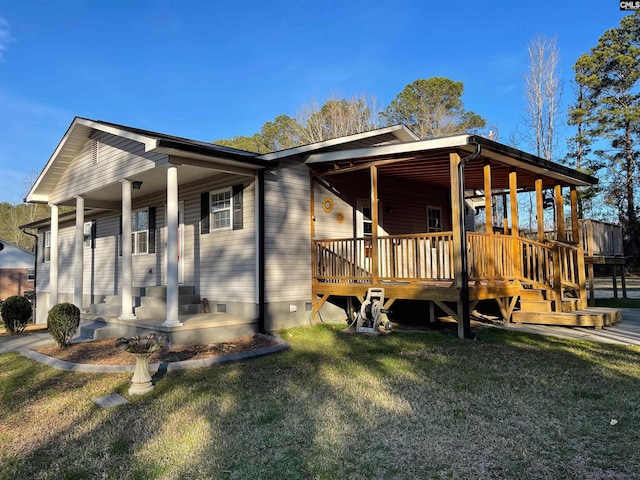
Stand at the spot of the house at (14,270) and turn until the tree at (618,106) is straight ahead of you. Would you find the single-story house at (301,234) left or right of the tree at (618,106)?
right

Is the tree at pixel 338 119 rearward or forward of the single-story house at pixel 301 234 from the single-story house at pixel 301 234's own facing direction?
rearward

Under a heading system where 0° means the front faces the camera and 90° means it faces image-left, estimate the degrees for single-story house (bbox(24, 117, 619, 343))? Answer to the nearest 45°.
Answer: approximately 45°

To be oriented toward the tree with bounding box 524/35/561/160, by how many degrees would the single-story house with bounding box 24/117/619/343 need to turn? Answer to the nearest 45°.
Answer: approximately 180°

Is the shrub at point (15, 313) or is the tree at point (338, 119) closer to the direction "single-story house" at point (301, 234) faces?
the shrub

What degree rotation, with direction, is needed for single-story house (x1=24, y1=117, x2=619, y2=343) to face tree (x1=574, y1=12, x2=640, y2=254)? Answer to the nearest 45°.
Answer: approximately 180°

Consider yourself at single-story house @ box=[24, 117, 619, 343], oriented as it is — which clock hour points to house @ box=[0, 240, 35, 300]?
The house is roughly at 3 o'clock from the single-story house.

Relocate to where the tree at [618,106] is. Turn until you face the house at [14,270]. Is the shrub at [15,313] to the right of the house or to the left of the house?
left

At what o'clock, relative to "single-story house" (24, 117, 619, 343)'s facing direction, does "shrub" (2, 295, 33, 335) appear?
The shrub is roughly at 2 o'clock from the single-story house.
